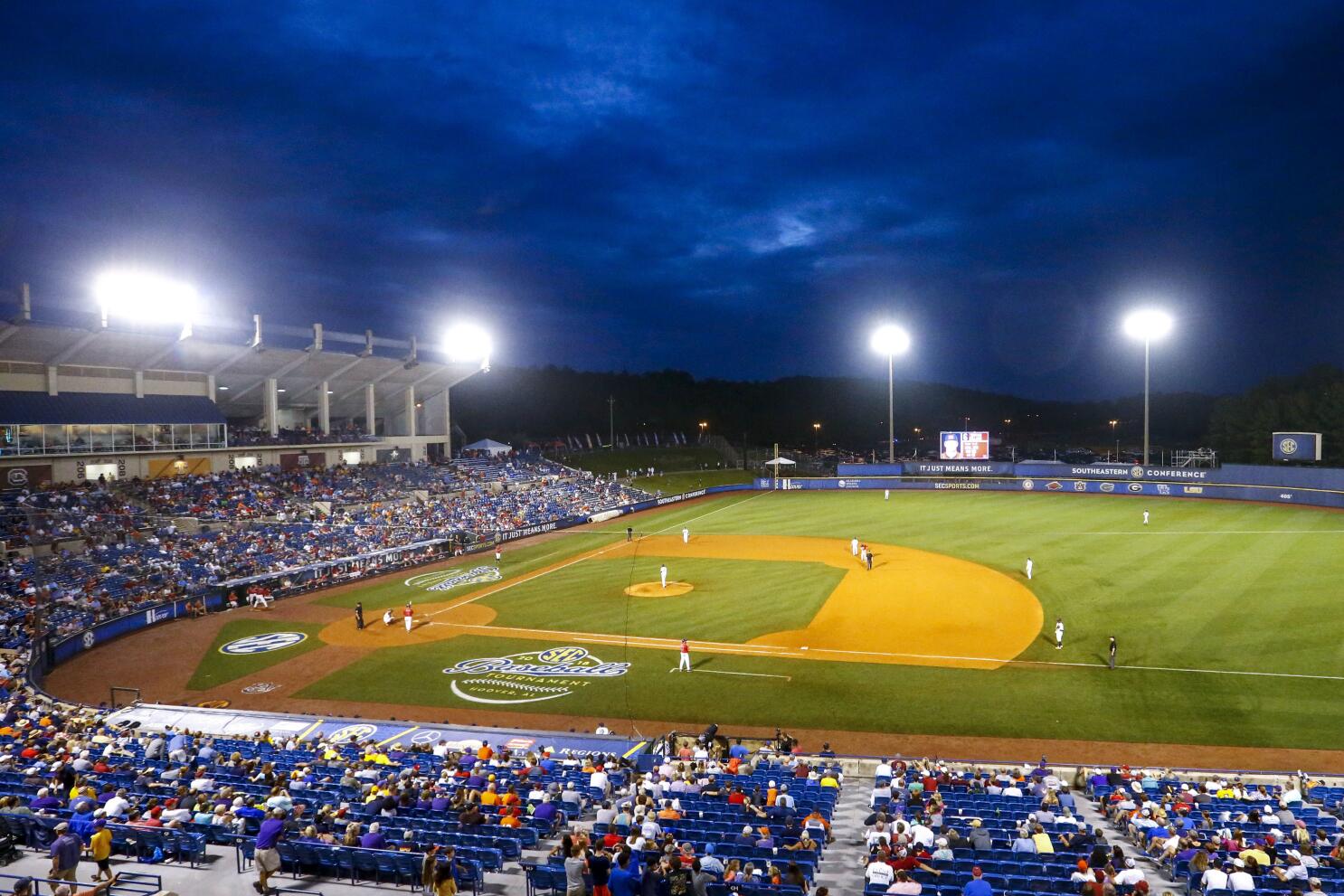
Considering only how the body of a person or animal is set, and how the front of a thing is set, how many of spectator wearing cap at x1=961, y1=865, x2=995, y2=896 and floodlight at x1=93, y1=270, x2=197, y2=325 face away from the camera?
1

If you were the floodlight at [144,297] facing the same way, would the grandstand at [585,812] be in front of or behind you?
in front

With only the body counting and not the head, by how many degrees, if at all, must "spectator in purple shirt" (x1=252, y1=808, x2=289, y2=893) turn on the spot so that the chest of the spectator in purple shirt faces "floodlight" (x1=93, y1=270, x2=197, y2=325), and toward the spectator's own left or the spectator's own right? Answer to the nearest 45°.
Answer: approximately 45° to the spectator's own left

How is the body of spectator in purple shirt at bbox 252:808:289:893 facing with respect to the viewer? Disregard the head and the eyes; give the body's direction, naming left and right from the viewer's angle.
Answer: facing away from the viewer and to the right of the viewer

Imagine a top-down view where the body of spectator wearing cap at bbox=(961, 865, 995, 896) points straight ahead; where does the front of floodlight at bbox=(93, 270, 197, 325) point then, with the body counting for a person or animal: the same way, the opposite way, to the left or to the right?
to the right

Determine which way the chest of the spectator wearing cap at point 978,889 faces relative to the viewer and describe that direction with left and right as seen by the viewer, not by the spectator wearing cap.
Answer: facing away from the viewer

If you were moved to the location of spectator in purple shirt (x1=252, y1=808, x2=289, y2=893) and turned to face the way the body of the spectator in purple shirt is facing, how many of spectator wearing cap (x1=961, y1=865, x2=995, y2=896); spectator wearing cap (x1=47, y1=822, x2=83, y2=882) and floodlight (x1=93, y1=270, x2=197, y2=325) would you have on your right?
1

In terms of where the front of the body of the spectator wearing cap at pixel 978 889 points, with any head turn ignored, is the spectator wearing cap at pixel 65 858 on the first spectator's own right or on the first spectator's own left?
on the first spectator's own left

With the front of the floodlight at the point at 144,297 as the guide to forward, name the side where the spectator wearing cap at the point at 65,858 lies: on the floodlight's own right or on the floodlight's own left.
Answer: on the floodlight's own right

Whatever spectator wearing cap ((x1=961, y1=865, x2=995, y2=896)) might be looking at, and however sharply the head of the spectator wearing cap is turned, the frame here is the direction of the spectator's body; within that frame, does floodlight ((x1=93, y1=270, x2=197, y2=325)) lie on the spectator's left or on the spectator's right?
on the spectator's left

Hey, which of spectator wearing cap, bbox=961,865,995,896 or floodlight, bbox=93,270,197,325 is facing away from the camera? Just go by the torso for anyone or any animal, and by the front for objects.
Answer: the spectator wearing cap

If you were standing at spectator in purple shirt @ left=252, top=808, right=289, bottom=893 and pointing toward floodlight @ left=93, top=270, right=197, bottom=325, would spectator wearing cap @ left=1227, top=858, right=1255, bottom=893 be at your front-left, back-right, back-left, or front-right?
back-right

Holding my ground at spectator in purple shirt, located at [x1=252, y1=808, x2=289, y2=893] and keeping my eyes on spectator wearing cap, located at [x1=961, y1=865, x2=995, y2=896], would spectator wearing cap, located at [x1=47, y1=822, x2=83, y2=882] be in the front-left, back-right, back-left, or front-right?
back-right

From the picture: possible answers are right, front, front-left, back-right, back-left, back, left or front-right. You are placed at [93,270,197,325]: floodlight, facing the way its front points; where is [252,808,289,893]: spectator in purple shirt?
front-right

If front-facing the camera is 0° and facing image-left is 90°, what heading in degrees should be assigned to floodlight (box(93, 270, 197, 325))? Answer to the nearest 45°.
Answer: approximately 315°
